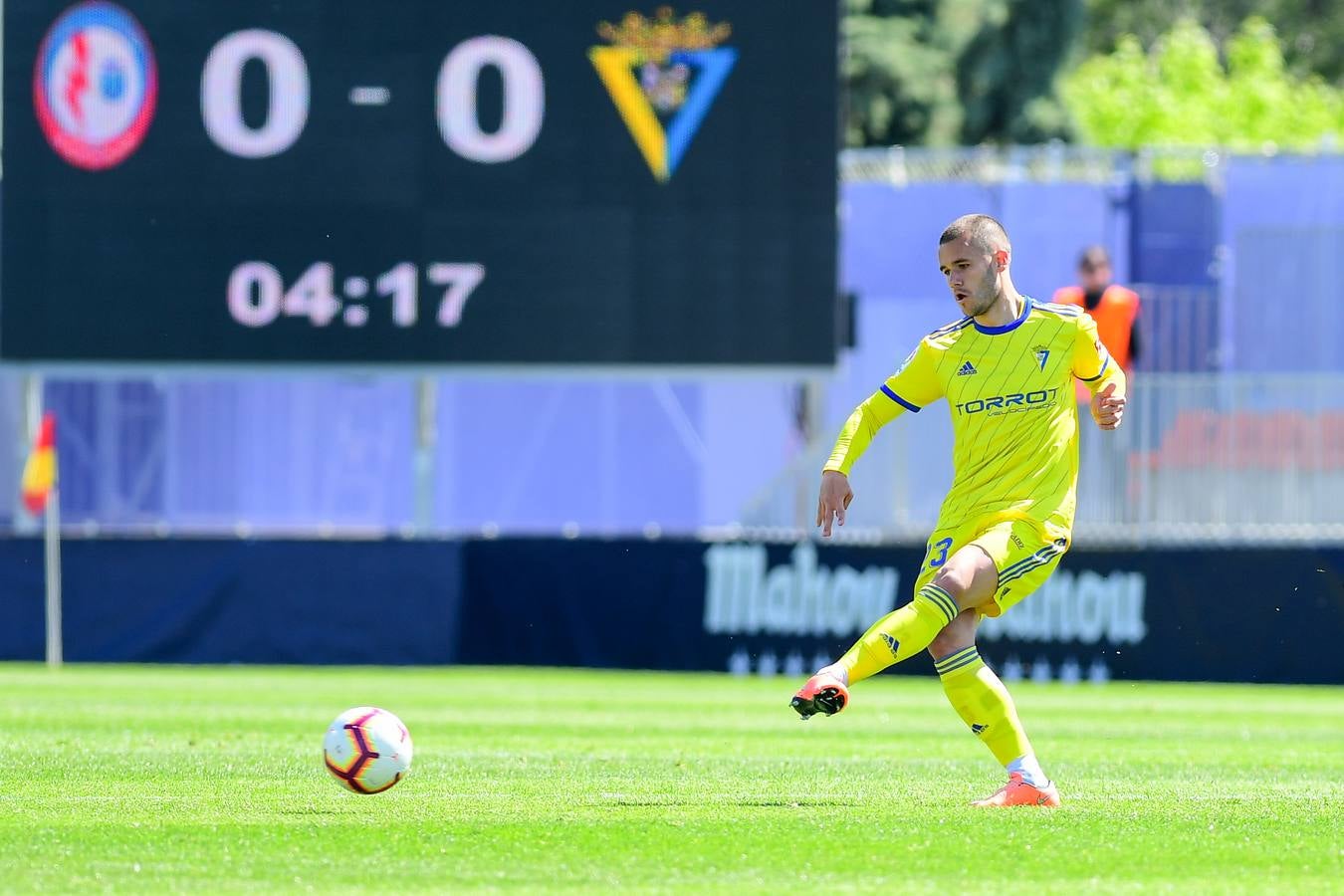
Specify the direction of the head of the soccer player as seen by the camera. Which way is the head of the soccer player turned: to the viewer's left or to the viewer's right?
to the viewer's left

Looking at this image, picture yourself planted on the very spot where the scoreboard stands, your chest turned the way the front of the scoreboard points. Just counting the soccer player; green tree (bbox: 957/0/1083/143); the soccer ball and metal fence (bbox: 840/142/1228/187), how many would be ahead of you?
2

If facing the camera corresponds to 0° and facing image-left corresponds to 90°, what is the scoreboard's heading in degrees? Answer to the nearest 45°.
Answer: approximately 0°

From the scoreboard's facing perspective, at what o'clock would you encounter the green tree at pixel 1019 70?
The green tree is roughly at 7 o'clock from the scoreboard.

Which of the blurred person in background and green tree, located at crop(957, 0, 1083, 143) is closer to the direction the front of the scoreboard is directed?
the blurred person in background

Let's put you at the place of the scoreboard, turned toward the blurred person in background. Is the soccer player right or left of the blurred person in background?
right

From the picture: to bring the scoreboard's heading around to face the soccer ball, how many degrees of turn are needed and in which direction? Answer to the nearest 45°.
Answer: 0° — it already faces it

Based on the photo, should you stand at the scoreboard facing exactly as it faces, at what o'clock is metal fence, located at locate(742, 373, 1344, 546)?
The metal fence is roughly at 9 o'clock from the scoreboard.
